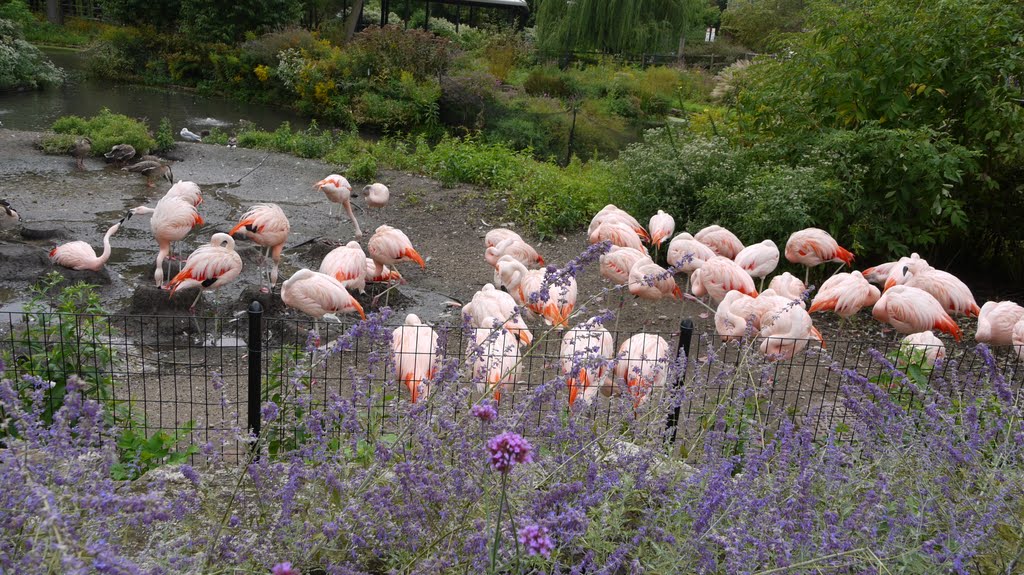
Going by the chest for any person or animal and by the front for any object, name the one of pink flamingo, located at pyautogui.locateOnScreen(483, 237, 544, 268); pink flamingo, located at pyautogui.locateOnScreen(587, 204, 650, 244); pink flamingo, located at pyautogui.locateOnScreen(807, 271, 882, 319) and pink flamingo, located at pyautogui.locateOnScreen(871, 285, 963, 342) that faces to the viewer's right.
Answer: pink flamingo, located at pyautogui.locateOnScreen(807, 271, 882, 319)

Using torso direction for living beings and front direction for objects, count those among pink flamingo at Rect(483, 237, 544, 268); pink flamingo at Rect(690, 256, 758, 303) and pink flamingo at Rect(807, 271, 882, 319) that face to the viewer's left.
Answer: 2

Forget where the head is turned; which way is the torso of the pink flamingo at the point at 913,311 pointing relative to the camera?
to the viewer's left

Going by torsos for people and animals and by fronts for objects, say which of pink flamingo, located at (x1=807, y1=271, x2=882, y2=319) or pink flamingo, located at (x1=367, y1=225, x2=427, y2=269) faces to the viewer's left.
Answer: pink flamingo, located at (x1=367, y1=225, x2=427, y2=269)

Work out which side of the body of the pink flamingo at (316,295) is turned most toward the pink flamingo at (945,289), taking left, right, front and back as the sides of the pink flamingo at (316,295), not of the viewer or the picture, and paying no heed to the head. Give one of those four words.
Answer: back

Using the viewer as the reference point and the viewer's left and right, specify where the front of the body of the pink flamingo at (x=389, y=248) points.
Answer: facing to the left of the viewer

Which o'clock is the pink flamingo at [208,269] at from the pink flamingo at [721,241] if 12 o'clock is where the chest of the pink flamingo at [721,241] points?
the pink flamingo at [208,269] is roughly at 11 o'clock from the pink flamingo at [721,241].

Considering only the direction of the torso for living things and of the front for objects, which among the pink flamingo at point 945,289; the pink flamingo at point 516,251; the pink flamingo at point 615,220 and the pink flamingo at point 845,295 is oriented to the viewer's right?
the pink flamingo at point 845,295

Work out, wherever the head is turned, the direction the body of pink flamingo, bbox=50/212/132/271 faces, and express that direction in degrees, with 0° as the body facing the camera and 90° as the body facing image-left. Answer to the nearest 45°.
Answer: approximately 270°

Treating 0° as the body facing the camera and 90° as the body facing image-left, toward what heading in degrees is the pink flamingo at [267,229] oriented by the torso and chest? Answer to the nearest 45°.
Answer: approximately 270°

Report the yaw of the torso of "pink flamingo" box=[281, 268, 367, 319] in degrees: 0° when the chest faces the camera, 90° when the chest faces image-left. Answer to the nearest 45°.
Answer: approximately 90°

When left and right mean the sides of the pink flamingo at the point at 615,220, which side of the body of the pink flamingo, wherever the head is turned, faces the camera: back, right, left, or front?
left

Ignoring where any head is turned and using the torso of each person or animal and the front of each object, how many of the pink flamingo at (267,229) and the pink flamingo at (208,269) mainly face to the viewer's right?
2
